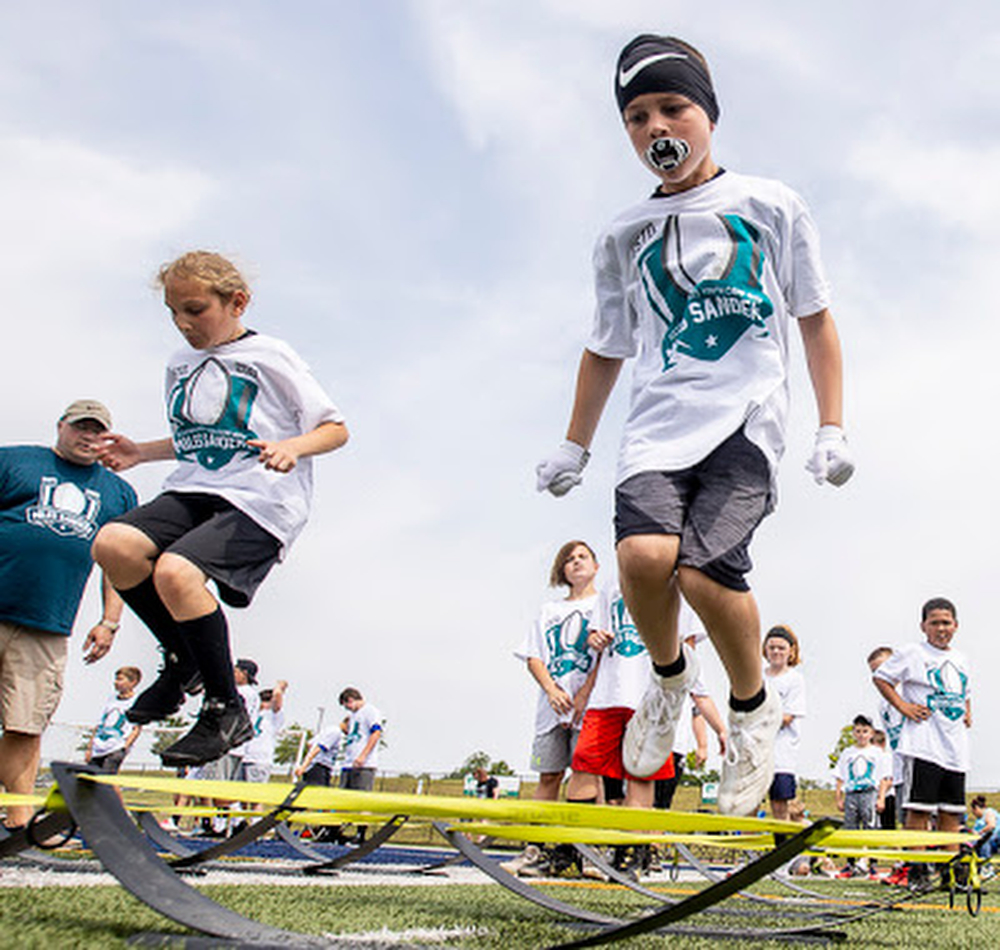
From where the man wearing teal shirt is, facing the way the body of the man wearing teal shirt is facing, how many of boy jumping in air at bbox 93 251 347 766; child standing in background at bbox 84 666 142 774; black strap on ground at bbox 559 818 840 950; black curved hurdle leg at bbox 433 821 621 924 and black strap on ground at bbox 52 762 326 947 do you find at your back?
1

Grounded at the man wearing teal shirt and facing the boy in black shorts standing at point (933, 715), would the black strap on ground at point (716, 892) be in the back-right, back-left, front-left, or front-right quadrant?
front-right

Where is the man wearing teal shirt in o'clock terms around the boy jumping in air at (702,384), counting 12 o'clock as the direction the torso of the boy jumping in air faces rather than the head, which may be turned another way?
The man wearing teal shirt is roughly at 4 o'clock from the boy jumping in air.

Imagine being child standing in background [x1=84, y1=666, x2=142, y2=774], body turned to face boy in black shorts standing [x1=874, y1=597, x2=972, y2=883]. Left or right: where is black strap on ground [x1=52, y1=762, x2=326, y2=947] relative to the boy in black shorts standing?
right

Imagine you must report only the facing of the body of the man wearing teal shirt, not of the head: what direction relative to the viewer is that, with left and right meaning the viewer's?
facing the viewer

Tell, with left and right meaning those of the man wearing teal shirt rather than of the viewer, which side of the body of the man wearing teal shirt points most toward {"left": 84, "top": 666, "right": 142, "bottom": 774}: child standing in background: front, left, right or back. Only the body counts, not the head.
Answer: back

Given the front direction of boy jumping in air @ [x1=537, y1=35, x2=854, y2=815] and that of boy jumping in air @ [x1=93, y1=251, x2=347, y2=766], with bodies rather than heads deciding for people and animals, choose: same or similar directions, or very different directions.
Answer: same or similar directions

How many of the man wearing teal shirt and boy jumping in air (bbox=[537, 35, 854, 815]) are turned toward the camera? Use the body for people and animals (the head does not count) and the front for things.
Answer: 2

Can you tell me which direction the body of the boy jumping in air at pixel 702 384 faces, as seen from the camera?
toward the camera

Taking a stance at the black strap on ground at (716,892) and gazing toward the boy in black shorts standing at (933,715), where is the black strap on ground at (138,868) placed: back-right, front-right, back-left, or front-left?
back-left

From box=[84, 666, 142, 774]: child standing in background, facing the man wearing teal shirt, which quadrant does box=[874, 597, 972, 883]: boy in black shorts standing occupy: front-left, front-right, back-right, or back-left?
front-left

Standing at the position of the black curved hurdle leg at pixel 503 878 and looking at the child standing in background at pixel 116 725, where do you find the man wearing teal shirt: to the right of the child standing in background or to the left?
left

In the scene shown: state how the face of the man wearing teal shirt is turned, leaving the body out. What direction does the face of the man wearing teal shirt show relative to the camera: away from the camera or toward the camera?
toward the camera

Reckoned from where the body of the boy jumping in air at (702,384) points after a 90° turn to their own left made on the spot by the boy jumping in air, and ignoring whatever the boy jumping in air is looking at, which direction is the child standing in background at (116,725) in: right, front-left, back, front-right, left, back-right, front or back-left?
back-left
